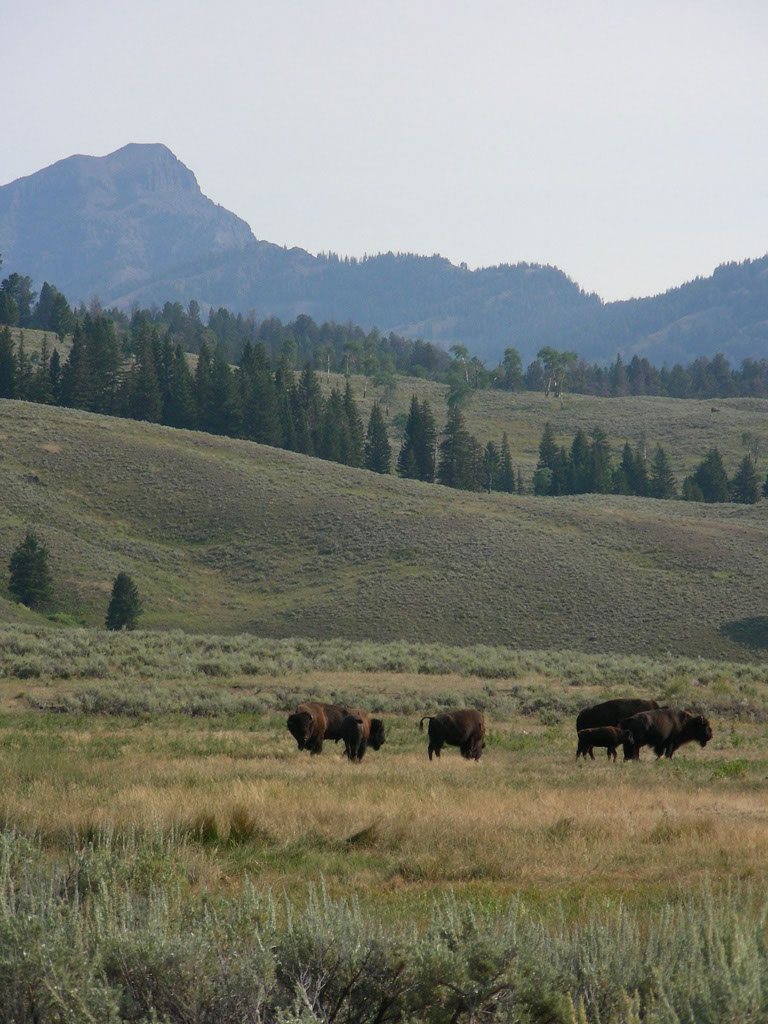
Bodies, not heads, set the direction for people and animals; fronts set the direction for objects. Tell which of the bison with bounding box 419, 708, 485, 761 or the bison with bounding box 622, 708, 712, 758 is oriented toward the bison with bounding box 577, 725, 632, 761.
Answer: the bison with bounding box 419, 708, 485, 761

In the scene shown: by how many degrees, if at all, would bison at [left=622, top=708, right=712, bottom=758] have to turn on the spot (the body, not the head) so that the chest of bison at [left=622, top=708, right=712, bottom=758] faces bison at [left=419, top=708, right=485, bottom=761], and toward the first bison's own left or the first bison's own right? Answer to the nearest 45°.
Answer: approximately 135° to the first bison's own right

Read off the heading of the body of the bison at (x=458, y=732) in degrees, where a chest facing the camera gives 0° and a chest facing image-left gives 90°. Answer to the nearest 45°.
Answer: approximately 270°

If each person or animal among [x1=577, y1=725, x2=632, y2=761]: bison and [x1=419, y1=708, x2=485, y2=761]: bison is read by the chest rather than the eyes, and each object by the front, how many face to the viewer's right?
2

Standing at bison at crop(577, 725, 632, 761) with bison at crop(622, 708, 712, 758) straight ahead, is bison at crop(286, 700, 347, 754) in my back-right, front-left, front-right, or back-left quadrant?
back-left

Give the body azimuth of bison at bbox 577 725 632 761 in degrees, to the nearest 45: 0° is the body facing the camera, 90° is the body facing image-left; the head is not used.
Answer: approximately 270°

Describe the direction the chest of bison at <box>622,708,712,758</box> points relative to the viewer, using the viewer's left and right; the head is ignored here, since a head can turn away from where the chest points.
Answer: facing to the right of the viewer

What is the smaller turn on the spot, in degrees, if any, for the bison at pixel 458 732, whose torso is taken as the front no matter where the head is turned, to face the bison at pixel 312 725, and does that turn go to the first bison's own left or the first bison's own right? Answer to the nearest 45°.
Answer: approximately 180°

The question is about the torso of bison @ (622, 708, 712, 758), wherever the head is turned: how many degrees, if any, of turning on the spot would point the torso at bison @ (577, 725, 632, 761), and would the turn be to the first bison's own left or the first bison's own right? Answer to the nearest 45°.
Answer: approximately 135° to the first bison's own right
